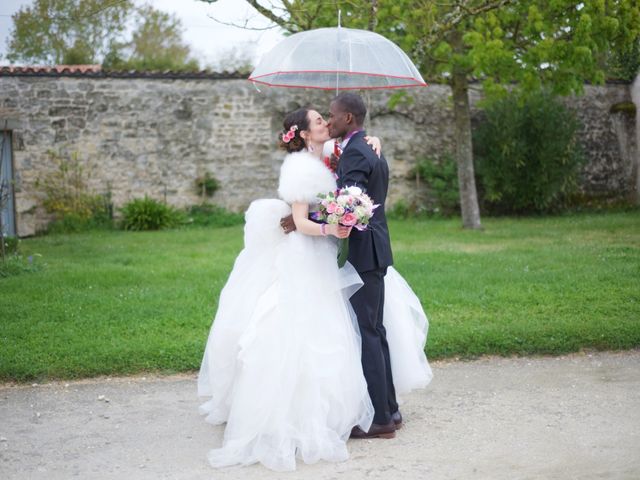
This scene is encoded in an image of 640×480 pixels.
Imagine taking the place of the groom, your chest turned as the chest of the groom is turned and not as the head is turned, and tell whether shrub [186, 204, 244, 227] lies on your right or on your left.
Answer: on your right

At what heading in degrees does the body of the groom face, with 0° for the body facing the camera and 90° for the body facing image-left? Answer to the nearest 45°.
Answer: approximately 90°

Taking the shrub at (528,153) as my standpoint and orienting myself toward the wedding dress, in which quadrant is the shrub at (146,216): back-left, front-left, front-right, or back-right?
front-right

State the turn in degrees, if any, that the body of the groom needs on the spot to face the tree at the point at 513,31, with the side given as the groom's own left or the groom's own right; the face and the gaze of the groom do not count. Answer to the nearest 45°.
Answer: approximately 90° to the groom's own right

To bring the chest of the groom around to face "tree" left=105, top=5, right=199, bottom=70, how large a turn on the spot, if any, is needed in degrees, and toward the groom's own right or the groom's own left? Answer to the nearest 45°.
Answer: approximately 90° to the groom's own right

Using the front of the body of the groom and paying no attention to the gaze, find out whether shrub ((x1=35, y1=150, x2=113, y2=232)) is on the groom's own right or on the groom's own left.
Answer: on the groom's own right

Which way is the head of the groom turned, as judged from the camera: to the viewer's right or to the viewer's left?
to the viewer's left

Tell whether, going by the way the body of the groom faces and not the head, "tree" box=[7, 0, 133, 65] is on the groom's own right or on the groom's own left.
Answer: on the groom's own right
